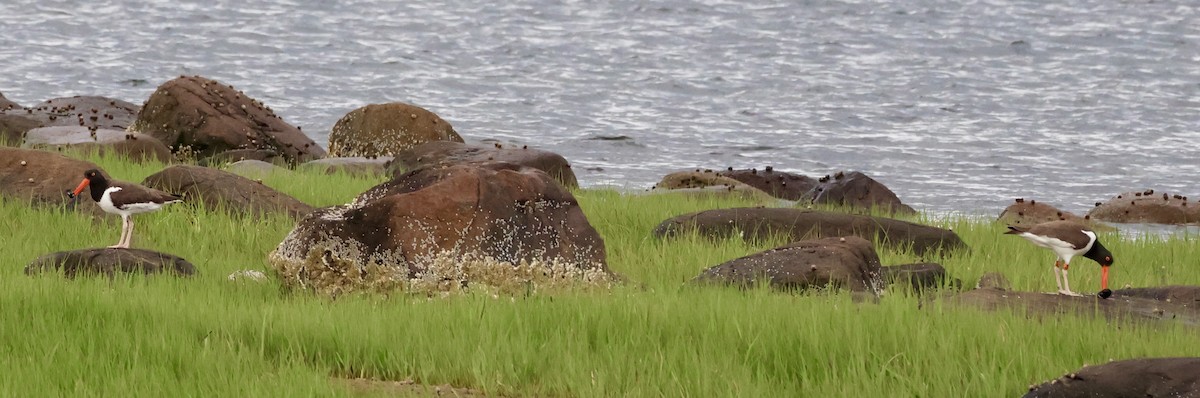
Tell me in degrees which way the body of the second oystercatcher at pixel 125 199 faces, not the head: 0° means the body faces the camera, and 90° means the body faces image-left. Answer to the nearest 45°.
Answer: approximately 90°

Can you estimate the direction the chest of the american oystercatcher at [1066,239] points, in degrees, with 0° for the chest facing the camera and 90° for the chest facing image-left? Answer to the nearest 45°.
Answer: approximately 270°

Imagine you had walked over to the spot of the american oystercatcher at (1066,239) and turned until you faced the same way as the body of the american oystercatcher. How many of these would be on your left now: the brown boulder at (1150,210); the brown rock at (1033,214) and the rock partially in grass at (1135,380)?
2

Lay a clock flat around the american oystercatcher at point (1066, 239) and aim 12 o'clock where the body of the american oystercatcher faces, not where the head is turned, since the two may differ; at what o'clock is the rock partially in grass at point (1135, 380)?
The rock partially in grass is roughly at 3 o'clock from the american oystercatcher.

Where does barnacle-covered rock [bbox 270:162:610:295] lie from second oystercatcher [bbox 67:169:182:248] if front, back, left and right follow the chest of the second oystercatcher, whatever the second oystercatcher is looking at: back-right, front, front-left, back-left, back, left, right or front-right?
back-left

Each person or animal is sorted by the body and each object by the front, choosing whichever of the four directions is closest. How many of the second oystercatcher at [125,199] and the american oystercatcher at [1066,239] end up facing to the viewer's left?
1

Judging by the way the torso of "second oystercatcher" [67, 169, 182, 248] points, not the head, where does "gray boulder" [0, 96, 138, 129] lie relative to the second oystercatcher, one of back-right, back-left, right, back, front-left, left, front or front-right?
right

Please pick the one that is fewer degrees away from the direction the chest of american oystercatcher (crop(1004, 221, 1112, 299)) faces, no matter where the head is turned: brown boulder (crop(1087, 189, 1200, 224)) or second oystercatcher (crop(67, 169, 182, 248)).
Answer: the brown boulder

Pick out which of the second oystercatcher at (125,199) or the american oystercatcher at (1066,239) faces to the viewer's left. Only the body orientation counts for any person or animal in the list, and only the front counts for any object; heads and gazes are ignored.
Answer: the second oystercatcher

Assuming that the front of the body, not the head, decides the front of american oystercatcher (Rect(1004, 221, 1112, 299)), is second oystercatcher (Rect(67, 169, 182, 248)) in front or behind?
behind

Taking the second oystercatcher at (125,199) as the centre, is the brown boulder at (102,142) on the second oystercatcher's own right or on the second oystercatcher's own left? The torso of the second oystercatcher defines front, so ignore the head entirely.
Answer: on the second oystercatcher's own right

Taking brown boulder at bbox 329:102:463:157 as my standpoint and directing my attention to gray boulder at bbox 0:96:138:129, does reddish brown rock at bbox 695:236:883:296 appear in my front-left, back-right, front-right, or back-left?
back-left

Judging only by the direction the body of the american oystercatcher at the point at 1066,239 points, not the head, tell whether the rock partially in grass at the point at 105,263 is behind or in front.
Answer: behind

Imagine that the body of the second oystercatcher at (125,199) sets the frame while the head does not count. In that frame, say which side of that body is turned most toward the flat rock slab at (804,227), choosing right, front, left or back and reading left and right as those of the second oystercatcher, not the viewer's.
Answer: back

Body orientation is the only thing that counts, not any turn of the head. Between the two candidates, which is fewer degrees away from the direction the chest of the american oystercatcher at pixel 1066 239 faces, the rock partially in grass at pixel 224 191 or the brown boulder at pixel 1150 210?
the brown boulder
